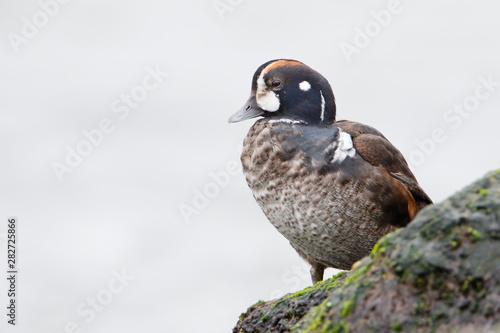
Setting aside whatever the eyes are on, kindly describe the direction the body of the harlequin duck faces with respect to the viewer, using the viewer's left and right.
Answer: facing the viewer and to the left of the viewer
